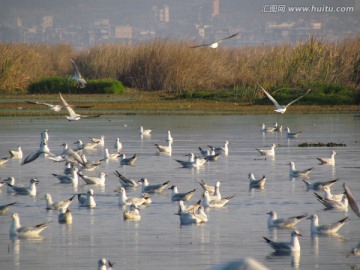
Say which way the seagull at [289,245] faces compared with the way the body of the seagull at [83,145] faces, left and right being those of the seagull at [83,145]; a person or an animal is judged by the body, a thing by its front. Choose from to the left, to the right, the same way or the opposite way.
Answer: the opposite way

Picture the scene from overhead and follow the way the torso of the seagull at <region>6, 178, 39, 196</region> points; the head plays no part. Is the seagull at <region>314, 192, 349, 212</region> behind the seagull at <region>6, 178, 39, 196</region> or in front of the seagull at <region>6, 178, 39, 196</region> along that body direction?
in front

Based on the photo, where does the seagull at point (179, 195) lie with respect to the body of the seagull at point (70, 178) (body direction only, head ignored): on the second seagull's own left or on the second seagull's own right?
on the second seagull's own right

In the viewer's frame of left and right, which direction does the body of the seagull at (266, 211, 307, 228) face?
facing to the left of the viewer

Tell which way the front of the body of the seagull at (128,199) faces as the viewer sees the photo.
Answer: to the viewer's left

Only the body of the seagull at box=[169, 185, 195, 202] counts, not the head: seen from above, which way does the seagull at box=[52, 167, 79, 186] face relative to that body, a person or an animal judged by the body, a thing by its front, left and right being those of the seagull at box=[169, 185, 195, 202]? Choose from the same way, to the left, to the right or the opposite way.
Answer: the opposite way

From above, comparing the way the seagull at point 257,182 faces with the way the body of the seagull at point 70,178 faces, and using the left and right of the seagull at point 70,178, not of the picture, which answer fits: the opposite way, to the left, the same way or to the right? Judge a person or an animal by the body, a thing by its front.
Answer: the opposite way
